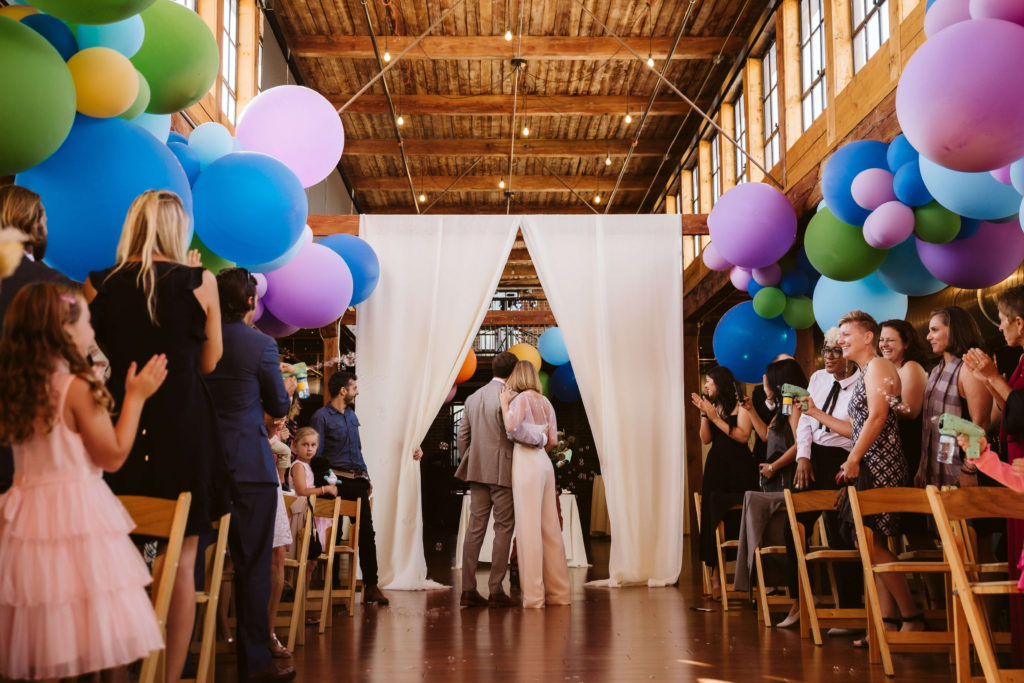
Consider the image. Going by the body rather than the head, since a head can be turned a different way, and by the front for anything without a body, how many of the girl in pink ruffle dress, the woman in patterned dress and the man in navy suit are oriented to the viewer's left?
1

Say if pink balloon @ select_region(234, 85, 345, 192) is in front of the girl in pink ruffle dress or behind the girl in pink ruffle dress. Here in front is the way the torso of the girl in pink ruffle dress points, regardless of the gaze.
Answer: in front

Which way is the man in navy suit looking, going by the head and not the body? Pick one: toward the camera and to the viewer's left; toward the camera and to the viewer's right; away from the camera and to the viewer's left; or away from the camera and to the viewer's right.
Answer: away from the camera and to the viewer's right

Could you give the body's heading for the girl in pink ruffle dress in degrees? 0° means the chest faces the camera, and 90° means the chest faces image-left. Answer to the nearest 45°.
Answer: approximately 225°

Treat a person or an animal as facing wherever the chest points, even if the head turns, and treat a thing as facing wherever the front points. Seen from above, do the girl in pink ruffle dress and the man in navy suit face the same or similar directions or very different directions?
same or similar directions

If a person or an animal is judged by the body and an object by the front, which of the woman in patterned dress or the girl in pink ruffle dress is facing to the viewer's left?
the woman in patterned dress

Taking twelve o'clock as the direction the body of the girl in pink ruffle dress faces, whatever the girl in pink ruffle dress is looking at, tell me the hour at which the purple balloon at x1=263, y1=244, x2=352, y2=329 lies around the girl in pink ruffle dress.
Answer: The purple balloon is roughly at 11 o'clock from the girl in pink ruffle dress.

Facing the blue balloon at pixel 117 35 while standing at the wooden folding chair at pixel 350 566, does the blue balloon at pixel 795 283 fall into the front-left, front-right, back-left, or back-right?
back-left

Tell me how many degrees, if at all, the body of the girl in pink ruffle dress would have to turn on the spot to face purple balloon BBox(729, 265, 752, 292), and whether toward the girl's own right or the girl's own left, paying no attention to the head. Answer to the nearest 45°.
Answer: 0° — they already face it

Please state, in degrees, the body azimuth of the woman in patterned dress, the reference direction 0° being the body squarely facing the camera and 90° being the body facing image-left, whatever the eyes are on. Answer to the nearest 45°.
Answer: approximately 90°

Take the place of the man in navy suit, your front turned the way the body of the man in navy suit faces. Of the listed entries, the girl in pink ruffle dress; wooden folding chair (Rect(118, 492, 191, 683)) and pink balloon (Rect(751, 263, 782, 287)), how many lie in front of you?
1

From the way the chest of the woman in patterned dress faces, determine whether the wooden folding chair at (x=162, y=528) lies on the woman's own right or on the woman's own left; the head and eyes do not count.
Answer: on the woman's own left

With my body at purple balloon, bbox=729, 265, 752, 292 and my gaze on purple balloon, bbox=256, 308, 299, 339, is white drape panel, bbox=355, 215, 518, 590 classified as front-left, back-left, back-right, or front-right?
front-right

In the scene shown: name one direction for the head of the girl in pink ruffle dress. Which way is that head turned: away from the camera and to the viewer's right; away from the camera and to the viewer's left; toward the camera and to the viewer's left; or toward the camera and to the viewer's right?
away from the camera and to the viewer's right
